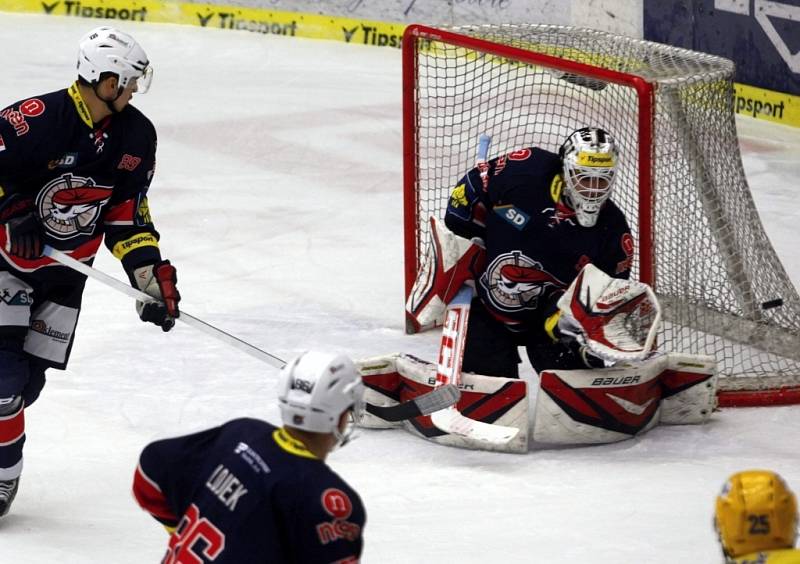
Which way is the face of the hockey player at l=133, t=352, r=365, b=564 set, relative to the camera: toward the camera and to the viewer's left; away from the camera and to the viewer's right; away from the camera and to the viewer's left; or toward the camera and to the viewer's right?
away from the camera and to the viewer's right

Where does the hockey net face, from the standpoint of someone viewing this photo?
facing the viewer and to the left of the viewer

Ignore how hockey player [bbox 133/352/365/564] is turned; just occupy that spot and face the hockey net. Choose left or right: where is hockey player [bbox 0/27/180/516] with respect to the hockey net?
left

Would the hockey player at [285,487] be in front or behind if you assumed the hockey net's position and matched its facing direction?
in front

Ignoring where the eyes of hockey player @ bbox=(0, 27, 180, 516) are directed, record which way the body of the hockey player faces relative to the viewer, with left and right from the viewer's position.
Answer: facing the viewer and to the right of the viewer

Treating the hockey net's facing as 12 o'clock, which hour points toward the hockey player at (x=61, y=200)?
The hockey player is roughly at 12 o'clock from the hockey net.

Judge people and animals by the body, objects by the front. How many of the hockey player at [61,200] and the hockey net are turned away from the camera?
0

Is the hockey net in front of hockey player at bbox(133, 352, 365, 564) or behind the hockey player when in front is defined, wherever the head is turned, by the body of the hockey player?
in front

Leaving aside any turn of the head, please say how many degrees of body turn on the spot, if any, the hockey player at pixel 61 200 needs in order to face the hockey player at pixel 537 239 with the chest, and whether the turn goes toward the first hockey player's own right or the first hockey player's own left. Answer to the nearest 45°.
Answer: approximately 45° to the first hockey player's own left

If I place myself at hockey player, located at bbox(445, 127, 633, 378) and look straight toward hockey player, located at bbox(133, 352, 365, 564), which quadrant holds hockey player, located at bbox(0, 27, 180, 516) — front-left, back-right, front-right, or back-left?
front-right

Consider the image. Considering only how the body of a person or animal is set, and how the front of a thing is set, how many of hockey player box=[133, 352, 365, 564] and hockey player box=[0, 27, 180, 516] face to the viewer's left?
0

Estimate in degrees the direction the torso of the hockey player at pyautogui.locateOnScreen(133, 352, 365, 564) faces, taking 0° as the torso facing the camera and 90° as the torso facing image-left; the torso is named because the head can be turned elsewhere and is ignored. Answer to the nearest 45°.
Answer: approximately 225°

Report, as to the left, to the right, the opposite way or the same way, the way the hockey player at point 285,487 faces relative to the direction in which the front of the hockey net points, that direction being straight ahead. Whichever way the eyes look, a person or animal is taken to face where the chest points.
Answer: the opposite way

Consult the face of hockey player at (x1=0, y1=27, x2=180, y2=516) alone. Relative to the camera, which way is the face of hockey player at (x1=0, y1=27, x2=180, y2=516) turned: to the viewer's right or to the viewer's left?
to the viewer's right

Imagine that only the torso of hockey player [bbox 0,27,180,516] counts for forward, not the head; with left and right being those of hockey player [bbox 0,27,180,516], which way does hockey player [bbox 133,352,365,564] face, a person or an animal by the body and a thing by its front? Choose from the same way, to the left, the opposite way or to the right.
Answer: to the left

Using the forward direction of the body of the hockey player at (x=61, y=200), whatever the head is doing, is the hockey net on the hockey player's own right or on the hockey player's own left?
on the hockey player's own left
